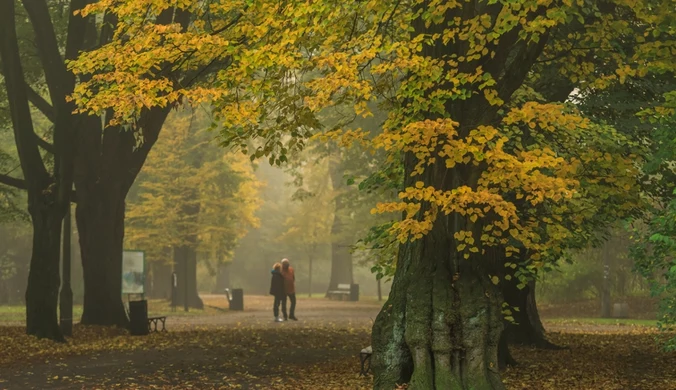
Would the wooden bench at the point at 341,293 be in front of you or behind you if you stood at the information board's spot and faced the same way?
behind

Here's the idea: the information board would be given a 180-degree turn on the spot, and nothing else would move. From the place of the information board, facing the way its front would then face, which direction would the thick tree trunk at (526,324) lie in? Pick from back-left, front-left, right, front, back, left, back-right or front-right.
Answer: back-right

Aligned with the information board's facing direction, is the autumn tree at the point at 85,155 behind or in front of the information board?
in front

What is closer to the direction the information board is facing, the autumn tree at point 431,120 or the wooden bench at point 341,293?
the autumn tree

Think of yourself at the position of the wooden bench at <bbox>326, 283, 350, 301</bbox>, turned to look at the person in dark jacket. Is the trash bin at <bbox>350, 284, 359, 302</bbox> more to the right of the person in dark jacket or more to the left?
left

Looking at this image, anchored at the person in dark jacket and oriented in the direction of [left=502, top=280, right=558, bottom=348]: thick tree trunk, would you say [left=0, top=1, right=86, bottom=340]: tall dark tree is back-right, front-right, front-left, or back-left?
front-right

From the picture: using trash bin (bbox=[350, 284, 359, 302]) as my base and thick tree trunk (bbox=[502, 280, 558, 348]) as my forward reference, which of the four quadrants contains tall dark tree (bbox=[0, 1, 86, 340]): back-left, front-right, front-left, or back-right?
front-right

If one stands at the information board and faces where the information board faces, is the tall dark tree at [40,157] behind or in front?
in front

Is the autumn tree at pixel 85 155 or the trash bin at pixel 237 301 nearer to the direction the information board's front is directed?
the autumn tree

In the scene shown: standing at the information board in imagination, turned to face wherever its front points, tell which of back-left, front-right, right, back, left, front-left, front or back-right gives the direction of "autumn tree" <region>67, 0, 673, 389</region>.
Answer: front

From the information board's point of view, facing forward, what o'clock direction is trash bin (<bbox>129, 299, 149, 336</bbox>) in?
The trash bin is roughly at 12 o'clock from the information board.

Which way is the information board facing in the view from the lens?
facing the viewer

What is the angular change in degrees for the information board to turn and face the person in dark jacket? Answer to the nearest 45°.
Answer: approximately 135° to its left
